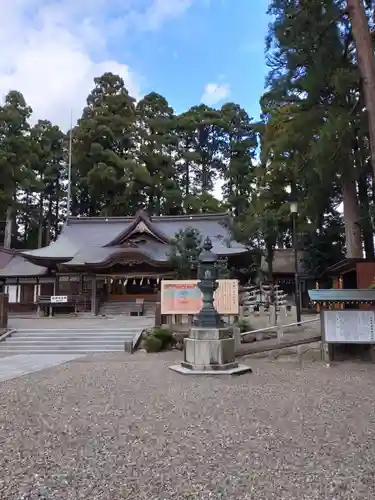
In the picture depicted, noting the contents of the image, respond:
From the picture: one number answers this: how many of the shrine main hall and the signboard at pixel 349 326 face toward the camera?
2

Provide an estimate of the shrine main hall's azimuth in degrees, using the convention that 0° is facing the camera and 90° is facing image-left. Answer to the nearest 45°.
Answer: approximately 0°

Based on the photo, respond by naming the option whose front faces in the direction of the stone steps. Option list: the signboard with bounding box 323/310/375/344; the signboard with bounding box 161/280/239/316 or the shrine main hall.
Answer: the shrine main hall

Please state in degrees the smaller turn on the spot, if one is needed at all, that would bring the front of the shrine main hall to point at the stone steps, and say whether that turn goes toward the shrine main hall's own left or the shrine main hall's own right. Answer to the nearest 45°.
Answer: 0° — it already faces it

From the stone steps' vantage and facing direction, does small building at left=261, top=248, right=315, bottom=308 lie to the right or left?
on its left

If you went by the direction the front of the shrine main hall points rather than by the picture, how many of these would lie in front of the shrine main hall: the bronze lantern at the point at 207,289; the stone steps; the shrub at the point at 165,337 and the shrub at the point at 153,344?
4

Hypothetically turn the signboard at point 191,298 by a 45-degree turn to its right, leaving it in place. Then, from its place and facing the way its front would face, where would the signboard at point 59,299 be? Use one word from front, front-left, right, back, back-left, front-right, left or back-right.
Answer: right

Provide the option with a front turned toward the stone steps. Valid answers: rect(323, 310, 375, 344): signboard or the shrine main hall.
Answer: the shrine main hall

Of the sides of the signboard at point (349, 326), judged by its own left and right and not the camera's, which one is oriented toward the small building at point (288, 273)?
back
